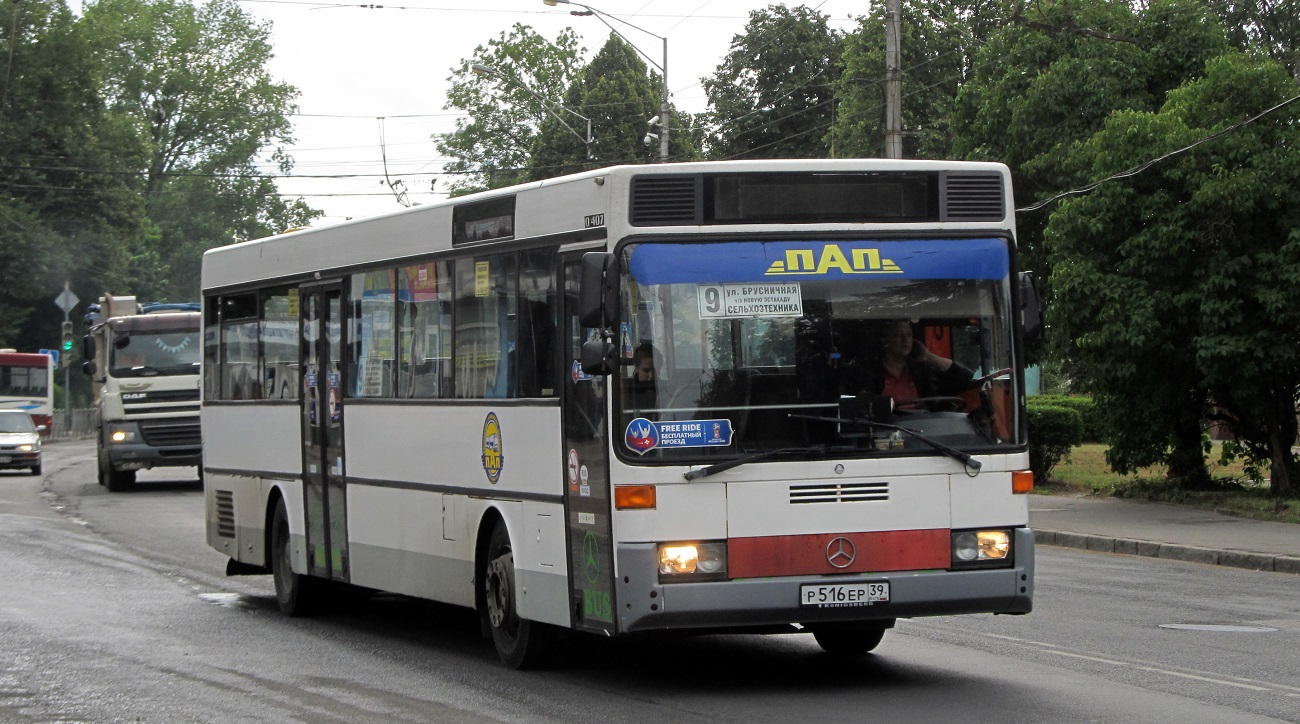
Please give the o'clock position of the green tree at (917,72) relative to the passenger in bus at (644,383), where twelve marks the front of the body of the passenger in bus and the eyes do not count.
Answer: The green tree is roughly at 8 o'clock from the passenger in bus.

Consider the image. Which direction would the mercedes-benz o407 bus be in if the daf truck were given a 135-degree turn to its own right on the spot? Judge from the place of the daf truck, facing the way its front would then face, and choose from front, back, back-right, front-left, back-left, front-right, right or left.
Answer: back-left

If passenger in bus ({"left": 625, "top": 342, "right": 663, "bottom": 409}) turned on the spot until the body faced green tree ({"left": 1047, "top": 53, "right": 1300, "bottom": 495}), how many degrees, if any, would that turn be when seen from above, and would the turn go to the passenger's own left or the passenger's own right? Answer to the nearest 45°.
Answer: approximately 90° to the passenger's own left

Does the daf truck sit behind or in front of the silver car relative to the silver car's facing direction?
in front

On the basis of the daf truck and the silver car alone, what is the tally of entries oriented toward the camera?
2

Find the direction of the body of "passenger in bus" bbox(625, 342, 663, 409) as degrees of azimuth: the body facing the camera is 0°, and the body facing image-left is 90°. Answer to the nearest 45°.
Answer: approximately 315°

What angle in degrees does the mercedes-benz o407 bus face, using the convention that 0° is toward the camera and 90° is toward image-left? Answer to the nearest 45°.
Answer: approximately 315°

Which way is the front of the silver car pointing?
toward the camera

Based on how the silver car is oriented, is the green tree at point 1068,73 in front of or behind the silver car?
in front

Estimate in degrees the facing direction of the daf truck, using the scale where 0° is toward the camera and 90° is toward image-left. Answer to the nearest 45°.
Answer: approximately 0°
